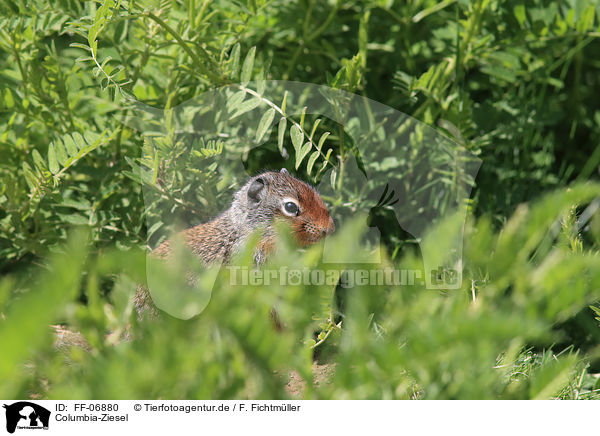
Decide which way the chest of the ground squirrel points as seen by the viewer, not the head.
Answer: to the viewer's right
